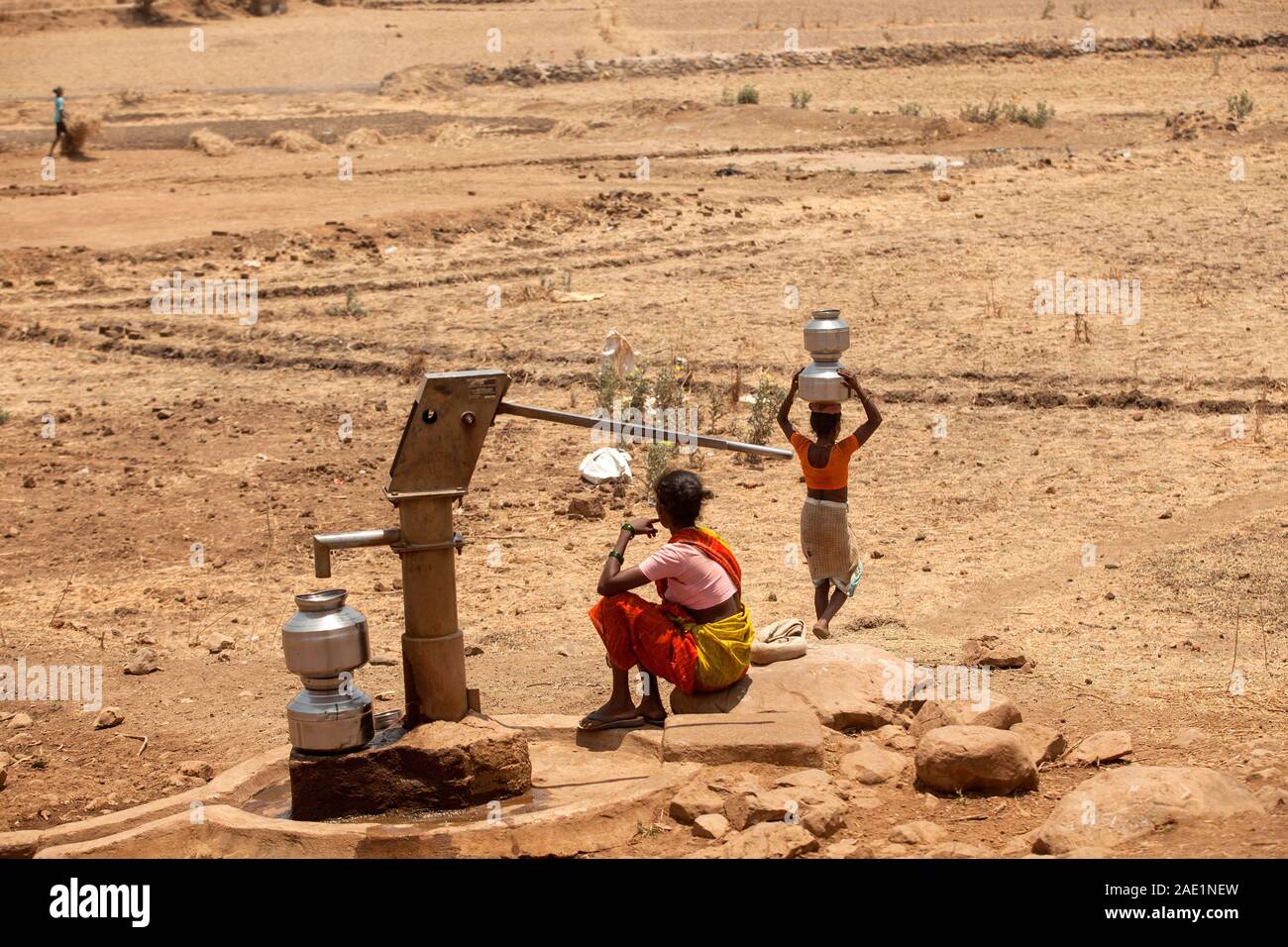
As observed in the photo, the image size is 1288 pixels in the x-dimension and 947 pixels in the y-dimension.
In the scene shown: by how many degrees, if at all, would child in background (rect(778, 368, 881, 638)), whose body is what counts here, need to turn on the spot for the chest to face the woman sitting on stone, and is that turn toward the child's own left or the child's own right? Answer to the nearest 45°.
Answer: approximately 180°

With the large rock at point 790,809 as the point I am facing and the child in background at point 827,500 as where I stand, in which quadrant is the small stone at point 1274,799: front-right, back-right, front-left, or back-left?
front-left

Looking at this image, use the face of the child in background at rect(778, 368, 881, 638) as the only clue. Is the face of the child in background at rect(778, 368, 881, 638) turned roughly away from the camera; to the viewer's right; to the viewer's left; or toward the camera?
away from the camera

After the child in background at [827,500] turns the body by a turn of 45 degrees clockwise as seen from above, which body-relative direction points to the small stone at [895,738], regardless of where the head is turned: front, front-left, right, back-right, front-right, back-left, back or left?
back-right

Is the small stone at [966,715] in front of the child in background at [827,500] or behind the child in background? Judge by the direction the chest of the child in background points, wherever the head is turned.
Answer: behind

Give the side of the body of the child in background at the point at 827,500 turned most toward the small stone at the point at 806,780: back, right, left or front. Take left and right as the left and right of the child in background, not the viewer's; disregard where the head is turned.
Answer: back

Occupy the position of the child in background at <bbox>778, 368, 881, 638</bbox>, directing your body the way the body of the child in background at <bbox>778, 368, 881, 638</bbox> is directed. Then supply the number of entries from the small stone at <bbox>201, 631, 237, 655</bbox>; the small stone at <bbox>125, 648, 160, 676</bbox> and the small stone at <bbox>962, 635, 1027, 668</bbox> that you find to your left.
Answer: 2

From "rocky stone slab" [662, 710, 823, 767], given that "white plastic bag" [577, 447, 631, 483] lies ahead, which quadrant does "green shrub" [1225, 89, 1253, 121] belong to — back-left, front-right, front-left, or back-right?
front-right

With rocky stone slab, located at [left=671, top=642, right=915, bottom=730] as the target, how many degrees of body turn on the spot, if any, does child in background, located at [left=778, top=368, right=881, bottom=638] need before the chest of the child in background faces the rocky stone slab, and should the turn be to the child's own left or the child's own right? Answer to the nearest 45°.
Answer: approximately 180°

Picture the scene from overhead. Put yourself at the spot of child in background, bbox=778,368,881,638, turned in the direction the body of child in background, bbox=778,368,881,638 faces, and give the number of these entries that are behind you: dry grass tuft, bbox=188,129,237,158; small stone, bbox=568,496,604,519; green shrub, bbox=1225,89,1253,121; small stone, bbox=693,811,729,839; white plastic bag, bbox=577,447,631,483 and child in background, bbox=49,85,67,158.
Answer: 1

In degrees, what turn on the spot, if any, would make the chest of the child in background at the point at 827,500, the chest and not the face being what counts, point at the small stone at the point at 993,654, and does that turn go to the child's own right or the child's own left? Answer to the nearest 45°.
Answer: approximately 135° to the child's own right

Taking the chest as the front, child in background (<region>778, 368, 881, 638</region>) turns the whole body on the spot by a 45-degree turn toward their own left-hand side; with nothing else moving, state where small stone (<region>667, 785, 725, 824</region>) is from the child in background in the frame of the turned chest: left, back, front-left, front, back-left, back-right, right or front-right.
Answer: back-left

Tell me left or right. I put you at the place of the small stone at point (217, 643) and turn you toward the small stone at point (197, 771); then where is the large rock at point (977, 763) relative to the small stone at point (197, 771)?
left

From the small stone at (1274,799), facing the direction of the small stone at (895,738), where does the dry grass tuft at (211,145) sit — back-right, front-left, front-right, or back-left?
front-right

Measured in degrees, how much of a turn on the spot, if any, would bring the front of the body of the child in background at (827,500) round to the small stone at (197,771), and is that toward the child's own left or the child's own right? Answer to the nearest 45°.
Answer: approximately 135° to the child's own left

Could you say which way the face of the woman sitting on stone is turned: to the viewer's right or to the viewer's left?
to the viewer's left

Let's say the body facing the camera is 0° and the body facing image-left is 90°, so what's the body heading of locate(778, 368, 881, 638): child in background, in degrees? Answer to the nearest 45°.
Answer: approximately 180°
